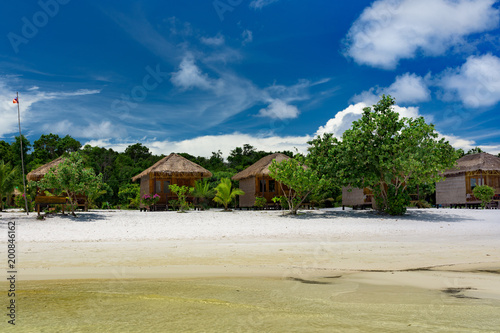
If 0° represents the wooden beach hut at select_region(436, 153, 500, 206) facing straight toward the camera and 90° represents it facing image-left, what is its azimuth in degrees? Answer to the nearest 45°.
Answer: approximately 315°

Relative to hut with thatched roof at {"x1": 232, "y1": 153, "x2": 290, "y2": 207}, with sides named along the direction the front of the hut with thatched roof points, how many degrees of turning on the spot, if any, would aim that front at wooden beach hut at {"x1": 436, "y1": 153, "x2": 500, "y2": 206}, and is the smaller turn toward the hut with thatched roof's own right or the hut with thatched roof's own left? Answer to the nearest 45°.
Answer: approximately 45° to the hut with thatched roof's own left

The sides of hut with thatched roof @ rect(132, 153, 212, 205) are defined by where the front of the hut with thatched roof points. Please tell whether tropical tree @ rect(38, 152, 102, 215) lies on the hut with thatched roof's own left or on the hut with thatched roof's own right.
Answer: on the hut with thatched roof's own right

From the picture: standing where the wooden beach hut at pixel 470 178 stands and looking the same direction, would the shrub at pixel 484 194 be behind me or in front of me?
in front

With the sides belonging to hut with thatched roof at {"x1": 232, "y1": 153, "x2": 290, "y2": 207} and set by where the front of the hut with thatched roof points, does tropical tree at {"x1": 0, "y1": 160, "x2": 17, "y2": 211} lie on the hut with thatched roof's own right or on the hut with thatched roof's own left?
on the hut with thatched roof's own right

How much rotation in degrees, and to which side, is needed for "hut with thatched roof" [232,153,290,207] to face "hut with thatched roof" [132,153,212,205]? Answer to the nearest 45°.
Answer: approximately 135° to its right

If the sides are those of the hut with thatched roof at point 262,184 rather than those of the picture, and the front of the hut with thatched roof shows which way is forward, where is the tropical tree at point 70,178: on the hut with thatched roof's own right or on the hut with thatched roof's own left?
on the hut with thatched roof's own right

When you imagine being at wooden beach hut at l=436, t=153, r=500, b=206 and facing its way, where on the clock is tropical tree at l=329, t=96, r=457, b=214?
The tropical tree is roughly at 2 o'clock from the wooden beach hut.

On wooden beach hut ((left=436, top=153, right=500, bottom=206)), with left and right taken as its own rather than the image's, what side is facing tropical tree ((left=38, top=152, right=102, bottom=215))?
right

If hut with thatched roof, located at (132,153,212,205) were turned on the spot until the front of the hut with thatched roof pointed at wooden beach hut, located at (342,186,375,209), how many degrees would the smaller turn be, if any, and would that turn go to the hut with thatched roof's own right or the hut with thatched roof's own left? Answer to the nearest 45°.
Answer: approximately 45° to the hut with thatched roof's own left

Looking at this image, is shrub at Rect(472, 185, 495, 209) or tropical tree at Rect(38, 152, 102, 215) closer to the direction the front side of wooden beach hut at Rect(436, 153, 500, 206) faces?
the shrub

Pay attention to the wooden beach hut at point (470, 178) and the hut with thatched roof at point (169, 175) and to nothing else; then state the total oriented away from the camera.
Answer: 0
